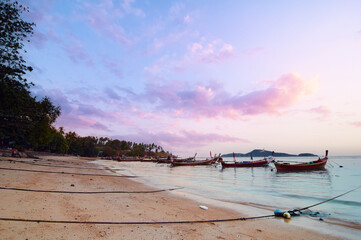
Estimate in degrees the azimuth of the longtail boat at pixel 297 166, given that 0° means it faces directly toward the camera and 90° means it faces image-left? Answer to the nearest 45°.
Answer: approximately 270°
